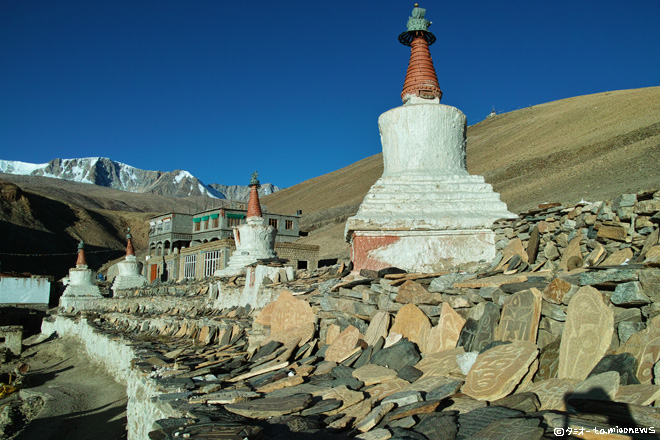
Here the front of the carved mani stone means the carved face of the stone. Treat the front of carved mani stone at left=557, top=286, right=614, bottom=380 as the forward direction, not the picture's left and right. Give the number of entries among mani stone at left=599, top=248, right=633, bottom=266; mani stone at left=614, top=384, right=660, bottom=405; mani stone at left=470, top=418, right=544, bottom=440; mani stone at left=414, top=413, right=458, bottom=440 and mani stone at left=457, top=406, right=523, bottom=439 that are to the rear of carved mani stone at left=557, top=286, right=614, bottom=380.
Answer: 1

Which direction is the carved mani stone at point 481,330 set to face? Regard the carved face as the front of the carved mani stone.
toward the camera

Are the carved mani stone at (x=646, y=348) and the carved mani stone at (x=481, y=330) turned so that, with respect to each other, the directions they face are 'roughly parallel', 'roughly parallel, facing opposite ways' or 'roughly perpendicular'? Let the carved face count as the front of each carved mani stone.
roughly parallel

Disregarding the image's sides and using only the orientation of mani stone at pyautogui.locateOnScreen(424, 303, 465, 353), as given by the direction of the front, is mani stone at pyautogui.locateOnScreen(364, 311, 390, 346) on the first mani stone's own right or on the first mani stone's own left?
on the first mani stone's own right

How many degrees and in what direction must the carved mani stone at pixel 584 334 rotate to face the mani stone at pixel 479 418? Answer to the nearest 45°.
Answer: approximately 45° to its right

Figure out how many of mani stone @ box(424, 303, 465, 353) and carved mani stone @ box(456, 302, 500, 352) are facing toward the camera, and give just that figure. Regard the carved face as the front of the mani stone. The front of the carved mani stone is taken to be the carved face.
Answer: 2

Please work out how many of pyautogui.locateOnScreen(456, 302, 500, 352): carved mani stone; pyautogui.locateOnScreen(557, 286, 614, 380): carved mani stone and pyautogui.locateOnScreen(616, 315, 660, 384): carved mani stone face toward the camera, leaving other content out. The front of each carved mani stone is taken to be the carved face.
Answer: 3

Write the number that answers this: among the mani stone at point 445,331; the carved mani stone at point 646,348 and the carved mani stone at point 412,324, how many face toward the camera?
3

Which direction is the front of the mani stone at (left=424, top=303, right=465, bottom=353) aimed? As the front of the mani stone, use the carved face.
toward the camera

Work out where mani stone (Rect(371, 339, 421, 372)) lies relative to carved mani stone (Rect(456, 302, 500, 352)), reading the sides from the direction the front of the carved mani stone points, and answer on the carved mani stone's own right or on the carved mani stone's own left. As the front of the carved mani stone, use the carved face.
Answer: on the carved mani stone's own right

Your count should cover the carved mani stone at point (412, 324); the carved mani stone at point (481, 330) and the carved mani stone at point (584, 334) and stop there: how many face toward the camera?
3

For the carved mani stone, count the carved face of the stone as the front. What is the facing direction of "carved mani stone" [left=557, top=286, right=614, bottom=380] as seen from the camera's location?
facing the viewer

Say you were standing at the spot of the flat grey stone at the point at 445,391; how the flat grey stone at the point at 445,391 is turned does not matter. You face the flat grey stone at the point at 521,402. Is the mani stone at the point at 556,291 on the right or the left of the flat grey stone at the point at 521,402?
left

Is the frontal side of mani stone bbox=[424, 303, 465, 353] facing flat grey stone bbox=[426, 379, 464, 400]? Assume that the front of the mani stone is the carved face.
yes

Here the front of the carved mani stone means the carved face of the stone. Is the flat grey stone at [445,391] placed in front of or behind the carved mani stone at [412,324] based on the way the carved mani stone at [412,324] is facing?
in front

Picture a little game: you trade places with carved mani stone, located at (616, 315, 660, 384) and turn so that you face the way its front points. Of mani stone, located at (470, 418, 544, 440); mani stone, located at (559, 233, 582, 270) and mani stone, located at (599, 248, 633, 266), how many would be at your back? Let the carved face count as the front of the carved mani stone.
2

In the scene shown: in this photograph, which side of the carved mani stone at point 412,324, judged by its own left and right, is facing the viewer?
front

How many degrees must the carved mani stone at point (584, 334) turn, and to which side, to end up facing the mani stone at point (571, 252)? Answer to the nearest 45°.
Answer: approximately 180°
